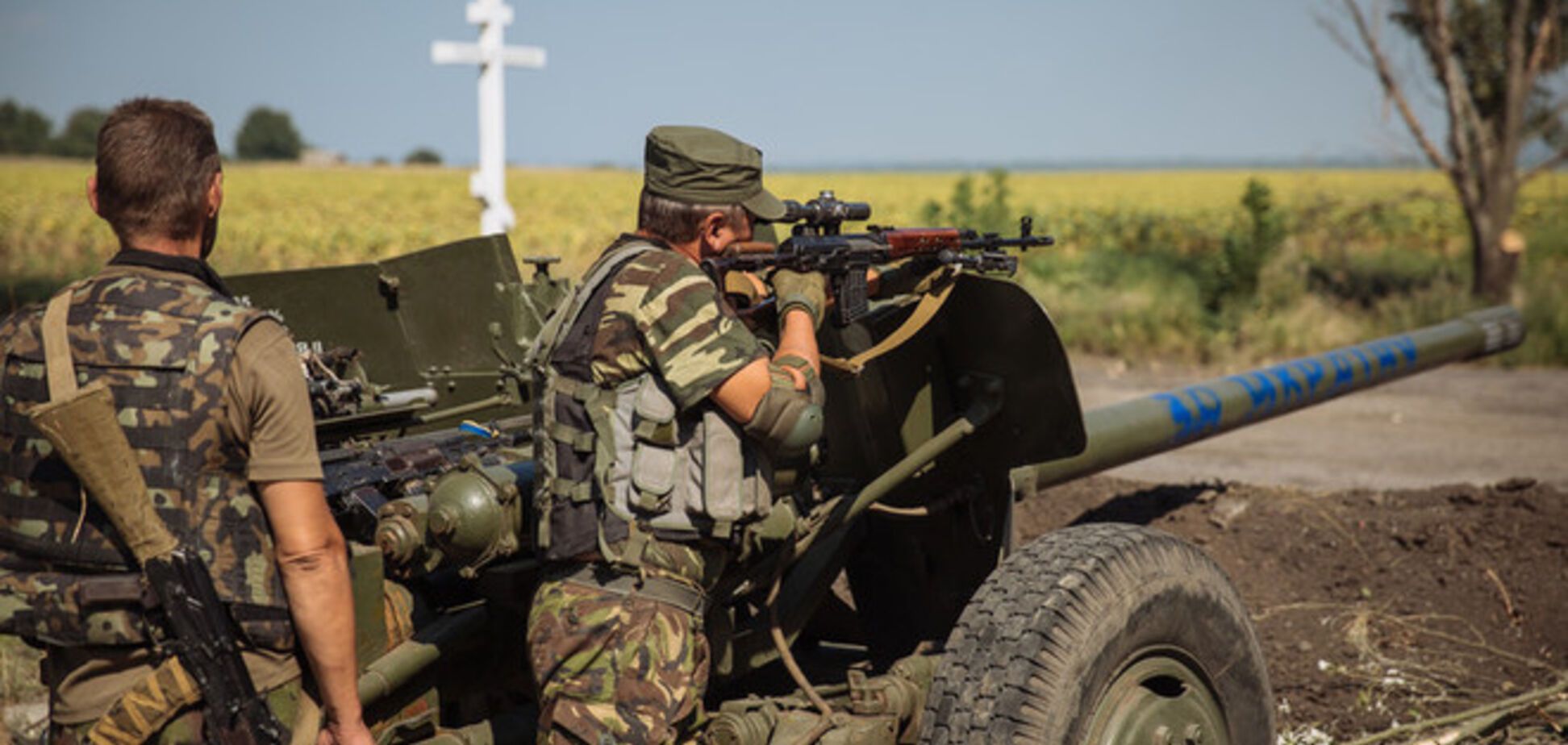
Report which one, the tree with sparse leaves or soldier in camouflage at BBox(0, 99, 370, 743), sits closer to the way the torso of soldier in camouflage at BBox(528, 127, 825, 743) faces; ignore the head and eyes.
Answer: the tree with sparse leaves

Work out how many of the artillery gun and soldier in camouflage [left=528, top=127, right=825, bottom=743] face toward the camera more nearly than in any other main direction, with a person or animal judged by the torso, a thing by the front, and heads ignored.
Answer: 0

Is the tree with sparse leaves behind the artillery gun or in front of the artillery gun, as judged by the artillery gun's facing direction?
in front

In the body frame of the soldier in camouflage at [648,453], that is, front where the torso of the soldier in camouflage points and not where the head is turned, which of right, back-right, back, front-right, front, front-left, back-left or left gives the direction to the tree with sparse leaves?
front-left

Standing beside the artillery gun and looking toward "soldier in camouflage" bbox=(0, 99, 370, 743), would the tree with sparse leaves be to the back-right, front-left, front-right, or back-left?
back-right

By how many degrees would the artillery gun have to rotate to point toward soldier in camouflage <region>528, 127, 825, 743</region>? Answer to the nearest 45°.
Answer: approximately 180°

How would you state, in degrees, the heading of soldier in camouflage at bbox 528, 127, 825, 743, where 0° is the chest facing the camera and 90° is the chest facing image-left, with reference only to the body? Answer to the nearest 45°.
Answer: approximately 270°

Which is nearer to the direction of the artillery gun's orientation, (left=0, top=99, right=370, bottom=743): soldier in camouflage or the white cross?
the white cross

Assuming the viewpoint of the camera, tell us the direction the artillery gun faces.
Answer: facing away from the viewer and to the right of the viewer

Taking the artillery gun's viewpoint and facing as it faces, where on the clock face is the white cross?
The white cross is roughly at 10 o'clock from the artillery gun.

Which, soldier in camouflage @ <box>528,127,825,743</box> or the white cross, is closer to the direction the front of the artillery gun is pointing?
the white cross

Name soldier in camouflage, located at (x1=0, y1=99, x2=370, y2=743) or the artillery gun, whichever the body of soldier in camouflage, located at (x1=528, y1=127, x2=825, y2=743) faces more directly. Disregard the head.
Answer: the artillery gun
